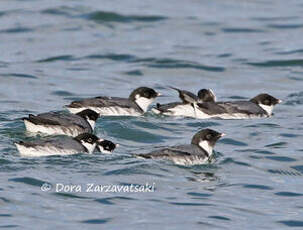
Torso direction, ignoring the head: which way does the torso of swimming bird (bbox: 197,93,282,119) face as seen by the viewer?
to the viewer's right

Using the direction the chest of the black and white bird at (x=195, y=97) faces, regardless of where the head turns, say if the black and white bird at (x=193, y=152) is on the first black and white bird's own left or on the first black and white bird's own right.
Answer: on the first black and white bird's own right

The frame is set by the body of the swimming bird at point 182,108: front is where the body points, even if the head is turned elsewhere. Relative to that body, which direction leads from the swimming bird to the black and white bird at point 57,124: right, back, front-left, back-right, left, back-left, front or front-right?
back-right

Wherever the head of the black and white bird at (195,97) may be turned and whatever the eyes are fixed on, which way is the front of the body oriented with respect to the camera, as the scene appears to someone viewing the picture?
to the viewer's right

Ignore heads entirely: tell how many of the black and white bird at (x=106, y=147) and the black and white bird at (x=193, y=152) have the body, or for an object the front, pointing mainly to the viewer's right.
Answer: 2

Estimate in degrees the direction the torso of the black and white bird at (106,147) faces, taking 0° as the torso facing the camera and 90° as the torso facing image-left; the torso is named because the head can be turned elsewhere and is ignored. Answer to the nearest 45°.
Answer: approximately 270°

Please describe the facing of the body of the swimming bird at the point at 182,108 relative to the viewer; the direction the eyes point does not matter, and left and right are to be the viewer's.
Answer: facing to the right of the viewer

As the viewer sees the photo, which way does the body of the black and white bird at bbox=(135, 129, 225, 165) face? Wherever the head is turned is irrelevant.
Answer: to the viewer's right

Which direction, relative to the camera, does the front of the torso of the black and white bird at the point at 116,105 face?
to the viewer's right

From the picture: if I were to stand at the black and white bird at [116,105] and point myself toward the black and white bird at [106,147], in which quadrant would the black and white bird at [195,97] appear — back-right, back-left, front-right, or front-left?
back-left

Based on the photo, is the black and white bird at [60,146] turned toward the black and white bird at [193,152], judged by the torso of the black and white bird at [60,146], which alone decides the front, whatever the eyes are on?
yes

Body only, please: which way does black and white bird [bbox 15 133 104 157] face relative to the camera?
to the viewer's right

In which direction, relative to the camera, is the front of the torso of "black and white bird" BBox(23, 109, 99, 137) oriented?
to the viewer's right
